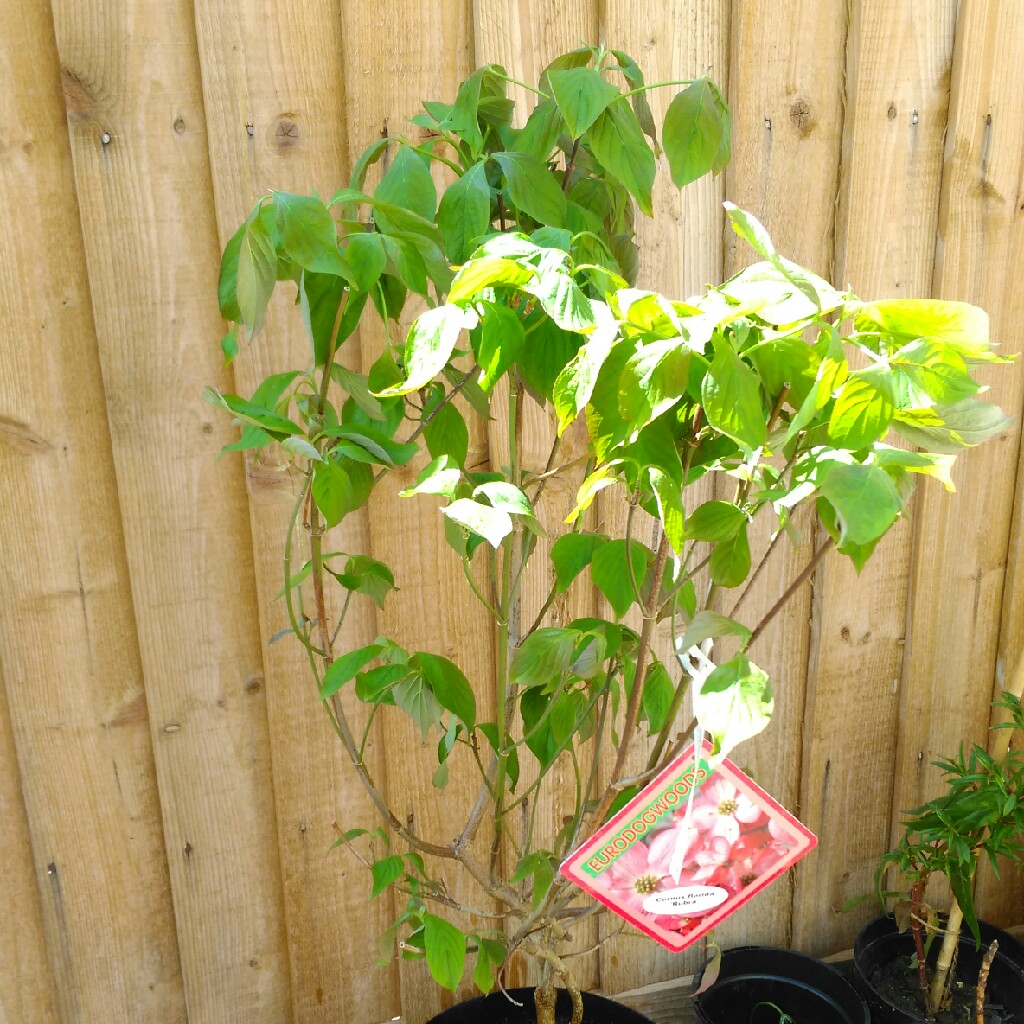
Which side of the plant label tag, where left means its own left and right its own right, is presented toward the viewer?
front

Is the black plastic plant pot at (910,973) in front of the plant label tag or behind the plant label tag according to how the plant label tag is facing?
behind

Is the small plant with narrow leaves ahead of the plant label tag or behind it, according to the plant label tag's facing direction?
behind
